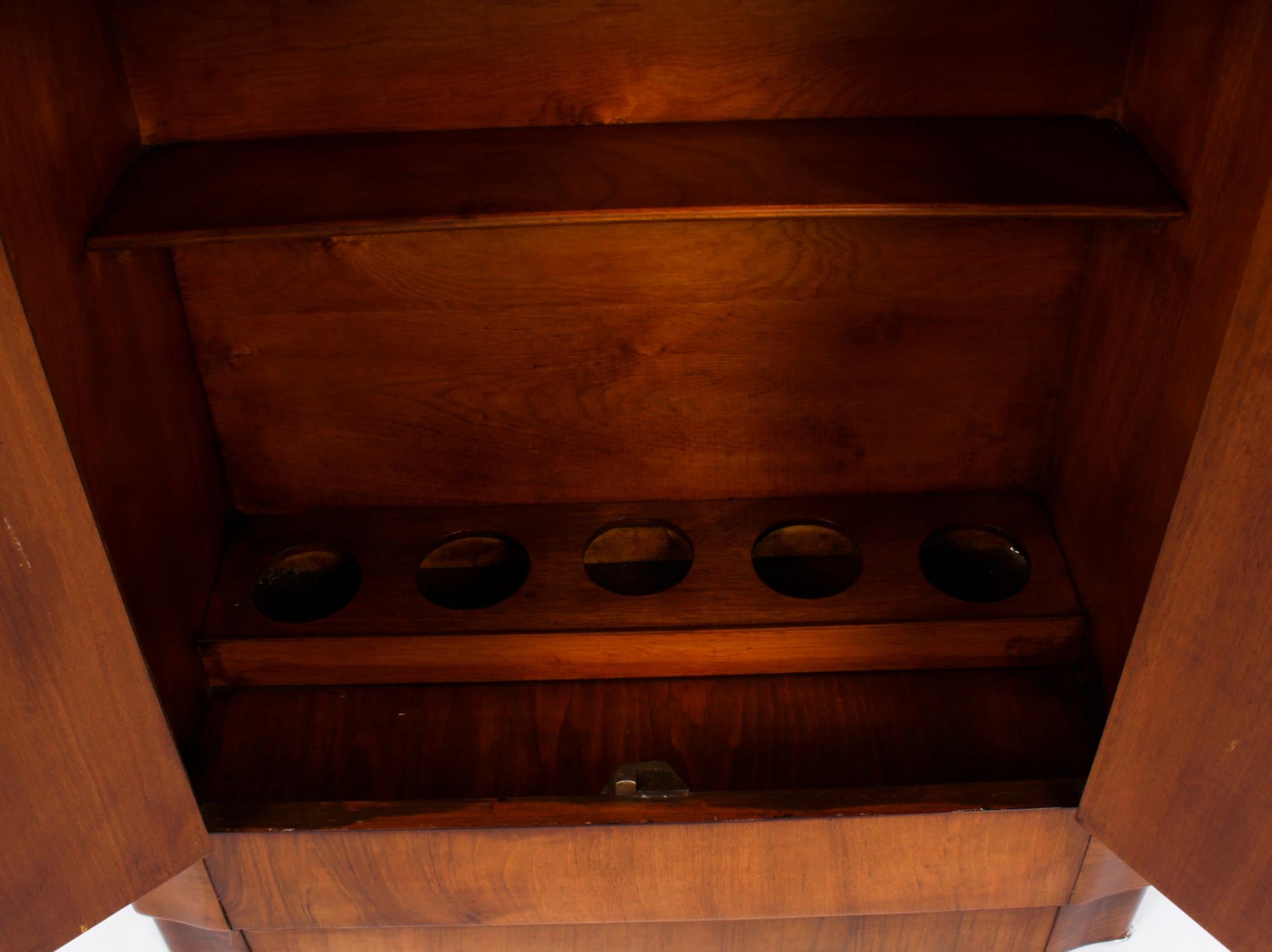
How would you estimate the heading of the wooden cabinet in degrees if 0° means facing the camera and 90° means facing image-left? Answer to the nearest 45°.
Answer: approximately 0°
